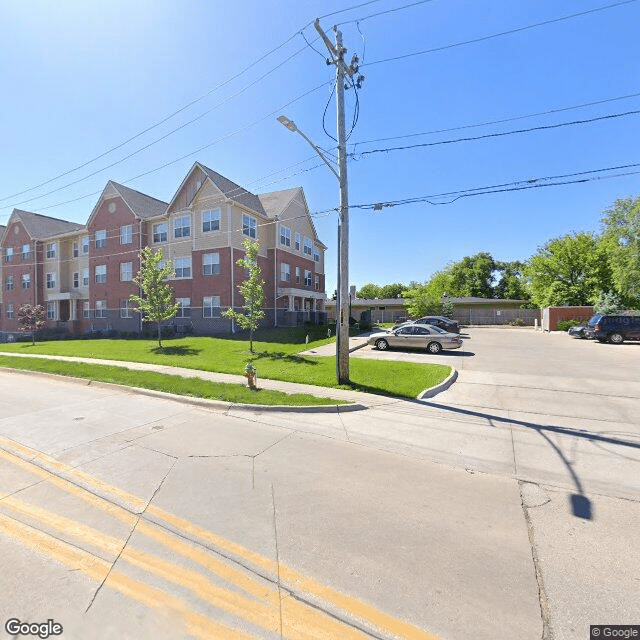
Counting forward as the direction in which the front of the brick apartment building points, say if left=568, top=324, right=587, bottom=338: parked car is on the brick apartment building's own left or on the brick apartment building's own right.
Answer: on the brick apartment building's own left

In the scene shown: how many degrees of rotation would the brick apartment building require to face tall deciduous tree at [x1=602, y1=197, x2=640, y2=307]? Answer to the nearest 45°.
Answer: approximately 135° to its left

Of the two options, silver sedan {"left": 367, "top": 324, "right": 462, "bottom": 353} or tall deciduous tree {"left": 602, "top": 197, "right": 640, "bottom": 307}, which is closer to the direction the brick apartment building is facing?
the silver sedan

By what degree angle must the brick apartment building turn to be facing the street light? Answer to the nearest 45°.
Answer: approximately 45° to its left

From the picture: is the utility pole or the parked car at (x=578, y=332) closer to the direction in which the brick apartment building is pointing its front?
the utility pole

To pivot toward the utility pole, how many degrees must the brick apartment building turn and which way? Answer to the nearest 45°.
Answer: approximately 45° to its left

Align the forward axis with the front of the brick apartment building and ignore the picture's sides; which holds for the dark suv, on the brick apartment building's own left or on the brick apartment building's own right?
on the brick apartment building's own left

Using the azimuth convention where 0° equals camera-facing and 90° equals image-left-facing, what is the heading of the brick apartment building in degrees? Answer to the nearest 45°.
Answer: approximately 45°

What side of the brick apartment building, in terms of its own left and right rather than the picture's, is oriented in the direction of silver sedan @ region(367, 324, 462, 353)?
left
